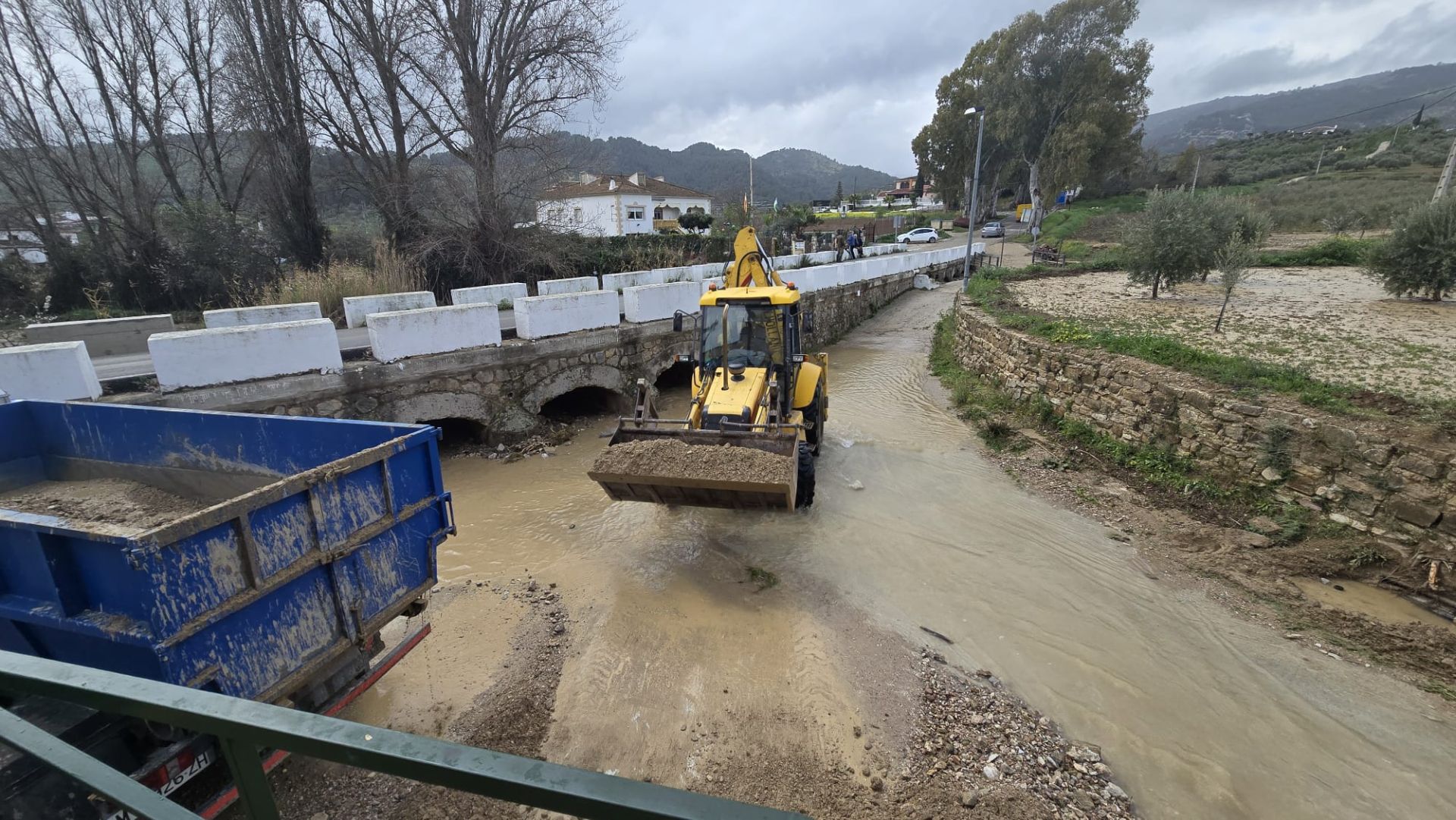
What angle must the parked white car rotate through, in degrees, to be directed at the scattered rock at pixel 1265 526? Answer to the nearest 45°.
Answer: approximately 90° to its left

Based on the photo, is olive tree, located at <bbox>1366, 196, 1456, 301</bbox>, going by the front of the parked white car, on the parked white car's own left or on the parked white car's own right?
on the parked white car's own left

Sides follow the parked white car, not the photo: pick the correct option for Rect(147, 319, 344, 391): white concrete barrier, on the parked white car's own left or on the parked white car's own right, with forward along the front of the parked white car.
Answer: on the parked white car's own left

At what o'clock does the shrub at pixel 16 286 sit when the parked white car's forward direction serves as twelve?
The shrub is roughly at 10 o'clock from the parked white car.

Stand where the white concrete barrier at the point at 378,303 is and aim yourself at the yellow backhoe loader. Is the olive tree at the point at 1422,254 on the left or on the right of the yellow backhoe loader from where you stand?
left

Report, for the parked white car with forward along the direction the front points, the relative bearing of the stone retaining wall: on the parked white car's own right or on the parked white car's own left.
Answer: on the parked white car's own left

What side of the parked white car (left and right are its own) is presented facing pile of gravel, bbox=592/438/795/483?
left

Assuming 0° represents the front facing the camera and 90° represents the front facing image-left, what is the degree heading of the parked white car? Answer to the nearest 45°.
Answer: approximately 90°

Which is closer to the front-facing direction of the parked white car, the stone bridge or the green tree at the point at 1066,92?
the stone bridge

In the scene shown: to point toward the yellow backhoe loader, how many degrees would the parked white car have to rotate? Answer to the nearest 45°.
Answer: approximately 90° to its left

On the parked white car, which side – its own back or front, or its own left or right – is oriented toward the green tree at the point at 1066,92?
back
